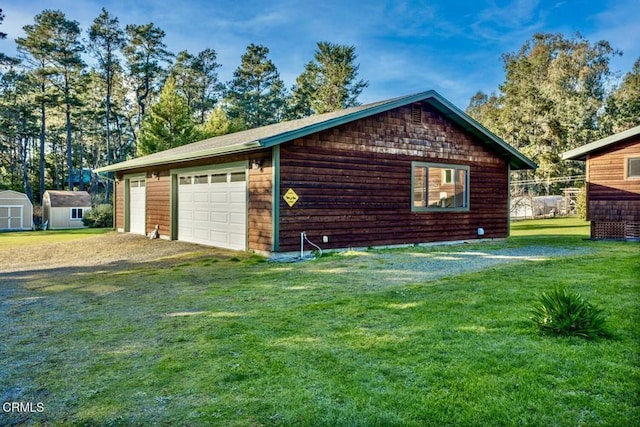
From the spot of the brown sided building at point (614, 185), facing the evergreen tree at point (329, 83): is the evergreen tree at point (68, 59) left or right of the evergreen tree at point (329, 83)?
left

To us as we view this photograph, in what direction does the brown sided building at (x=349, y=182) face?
facing the viewer and to the left of the viewer

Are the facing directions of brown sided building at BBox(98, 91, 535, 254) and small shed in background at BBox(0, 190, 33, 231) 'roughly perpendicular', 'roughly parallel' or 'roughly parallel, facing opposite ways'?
roughly perpendicular

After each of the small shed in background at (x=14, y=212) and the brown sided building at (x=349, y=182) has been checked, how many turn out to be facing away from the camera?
0

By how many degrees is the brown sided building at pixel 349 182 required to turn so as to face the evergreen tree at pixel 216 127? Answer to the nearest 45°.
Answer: approximately 135° to its right

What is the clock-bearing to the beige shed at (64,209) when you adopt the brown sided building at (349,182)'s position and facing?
The beige shed is roughly at 3 o'clock from the brown sided building.

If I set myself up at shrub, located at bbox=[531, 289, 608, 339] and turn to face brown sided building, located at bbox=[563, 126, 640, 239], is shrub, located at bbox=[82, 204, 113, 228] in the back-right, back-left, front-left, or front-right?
front-left

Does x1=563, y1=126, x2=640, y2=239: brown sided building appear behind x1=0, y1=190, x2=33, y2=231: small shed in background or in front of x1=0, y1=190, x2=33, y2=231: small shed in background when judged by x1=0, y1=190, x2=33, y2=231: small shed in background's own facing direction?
in front

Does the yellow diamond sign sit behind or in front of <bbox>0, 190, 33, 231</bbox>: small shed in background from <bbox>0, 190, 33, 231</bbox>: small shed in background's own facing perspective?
in front

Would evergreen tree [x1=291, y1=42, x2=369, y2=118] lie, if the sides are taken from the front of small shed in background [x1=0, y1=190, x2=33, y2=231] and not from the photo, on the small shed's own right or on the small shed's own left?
on the small shed's own left

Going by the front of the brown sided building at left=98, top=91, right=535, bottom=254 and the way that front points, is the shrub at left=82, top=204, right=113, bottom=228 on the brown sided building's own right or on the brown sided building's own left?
on the brown sided building's own right

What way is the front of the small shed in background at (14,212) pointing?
toward the camera

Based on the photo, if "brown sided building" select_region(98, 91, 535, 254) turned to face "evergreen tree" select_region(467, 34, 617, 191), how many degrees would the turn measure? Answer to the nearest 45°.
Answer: approximately 180°

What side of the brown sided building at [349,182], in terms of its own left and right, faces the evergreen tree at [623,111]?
back

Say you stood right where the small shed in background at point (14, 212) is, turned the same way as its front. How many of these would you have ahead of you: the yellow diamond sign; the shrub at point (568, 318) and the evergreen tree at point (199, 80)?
2

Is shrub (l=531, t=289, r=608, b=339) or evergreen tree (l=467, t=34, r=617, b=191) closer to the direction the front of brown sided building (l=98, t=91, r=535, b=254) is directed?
the shrub

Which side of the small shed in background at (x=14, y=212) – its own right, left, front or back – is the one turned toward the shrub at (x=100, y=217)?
left

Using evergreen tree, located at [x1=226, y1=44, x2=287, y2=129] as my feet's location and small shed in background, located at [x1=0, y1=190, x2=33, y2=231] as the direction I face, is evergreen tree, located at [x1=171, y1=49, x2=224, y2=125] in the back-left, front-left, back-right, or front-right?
front-right
